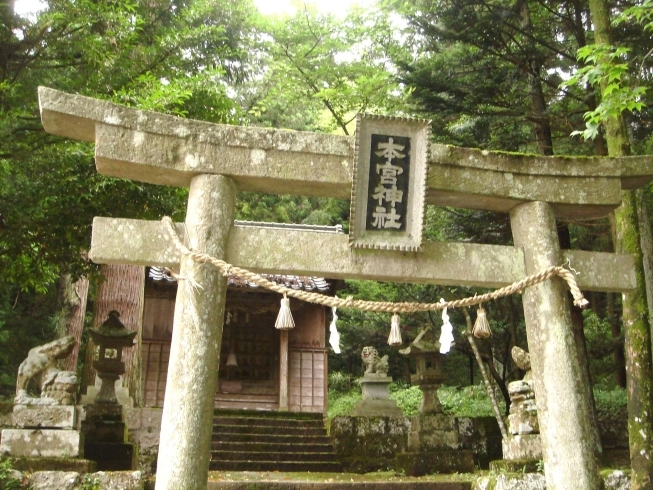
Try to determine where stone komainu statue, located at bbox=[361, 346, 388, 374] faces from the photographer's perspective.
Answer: facing to the left of the viewer

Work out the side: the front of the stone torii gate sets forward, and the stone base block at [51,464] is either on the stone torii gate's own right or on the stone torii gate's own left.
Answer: on the stone torii gate's own right

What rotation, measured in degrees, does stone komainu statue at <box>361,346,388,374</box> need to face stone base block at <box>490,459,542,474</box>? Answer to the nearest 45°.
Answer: approximately 90° to its left

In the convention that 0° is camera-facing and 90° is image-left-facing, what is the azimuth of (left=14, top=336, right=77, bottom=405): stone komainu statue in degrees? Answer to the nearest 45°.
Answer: approximately 270°

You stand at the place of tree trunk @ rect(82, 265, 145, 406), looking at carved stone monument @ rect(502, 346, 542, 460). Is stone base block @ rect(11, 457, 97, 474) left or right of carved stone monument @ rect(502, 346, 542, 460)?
right

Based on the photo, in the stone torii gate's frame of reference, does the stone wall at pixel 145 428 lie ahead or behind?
behind

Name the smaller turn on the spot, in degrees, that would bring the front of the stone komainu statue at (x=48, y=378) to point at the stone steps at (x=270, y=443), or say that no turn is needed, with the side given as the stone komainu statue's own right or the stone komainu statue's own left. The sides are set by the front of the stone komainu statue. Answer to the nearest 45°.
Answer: approximately 45° to the stone komainu statue's own left

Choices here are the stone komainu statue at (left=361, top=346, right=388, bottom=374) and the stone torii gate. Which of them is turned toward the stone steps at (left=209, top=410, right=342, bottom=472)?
the stone komainu statue
